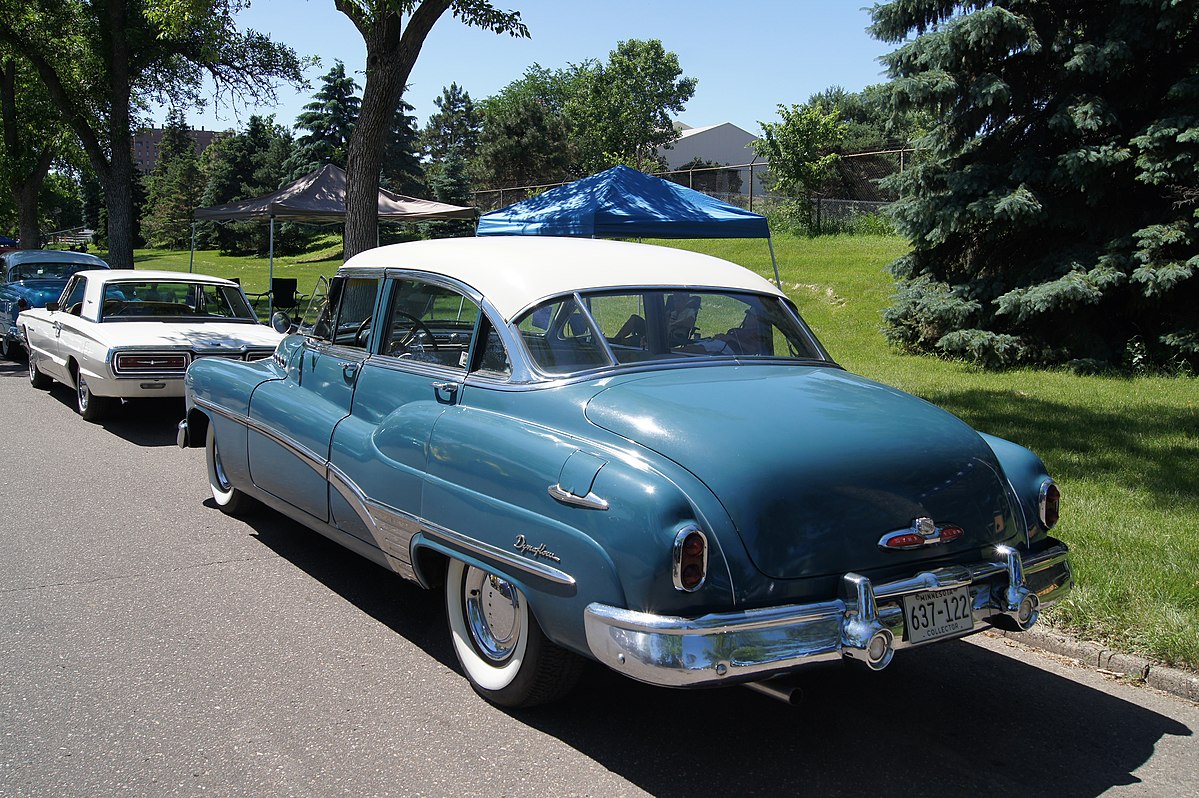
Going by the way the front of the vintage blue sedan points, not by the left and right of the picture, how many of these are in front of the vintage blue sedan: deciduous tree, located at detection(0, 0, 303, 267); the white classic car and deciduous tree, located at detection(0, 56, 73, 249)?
3

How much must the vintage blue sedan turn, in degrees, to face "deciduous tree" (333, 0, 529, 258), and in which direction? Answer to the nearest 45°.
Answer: approximately 45° to its right

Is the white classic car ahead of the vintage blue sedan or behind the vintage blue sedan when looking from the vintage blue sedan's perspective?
ahead

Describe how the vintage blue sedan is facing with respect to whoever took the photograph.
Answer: facing away from the viewer and to the left of the viewer

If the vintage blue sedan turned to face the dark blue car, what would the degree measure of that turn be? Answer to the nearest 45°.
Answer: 0° — it already faces it

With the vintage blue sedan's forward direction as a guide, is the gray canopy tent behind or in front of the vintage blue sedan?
in front

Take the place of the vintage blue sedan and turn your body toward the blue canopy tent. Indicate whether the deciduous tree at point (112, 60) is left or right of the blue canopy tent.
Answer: left

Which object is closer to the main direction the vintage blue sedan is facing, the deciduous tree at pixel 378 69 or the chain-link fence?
the deciduous tree

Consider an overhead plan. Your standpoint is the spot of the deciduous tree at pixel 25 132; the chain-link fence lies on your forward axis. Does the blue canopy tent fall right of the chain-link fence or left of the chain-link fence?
right

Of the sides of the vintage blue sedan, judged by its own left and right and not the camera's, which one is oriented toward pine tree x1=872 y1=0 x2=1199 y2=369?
right

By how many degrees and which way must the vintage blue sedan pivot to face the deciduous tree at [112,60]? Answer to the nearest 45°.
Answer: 0° — it already faces it

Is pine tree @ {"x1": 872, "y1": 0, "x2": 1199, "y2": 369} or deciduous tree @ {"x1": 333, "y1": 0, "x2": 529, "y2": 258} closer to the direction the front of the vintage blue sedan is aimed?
the deciduous tree

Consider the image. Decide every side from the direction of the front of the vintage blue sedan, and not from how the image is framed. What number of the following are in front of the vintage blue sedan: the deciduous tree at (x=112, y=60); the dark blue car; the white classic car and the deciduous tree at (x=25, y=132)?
4
